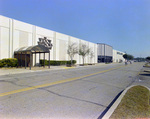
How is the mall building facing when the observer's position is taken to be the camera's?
facing the viewer and to the right of the viewer
